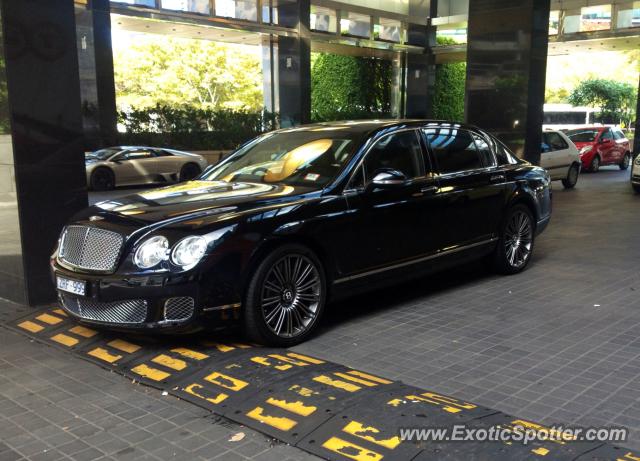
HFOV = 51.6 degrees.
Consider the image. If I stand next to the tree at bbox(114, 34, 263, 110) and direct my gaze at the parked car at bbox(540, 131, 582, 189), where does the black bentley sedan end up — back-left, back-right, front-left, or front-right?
front-right

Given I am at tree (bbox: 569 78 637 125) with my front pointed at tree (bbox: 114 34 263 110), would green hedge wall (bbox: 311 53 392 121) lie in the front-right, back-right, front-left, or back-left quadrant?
front-left

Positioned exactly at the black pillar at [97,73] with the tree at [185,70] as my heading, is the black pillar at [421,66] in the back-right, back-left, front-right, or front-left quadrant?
front-right

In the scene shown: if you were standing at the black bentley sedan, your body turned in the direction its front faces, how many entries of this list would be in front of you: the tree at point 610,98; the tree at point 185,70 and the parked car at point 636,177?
0

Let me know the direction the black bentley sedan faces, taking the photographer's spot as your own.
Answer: facing the viewer and to the left of the viewer

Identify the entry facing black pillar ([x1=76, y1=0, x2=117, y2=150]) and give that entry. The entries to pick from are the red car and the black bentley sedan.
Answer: the red car

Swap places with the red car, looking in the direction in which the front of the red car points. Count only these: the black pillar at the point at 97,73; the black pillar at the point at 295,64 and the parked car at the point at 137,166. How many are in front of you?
3

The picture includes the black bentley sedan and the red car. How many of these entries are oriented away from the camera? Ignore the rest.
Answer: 0

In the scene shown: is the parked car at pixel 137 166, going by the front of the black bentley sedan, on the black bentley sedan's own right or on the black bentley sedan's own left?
on the black bentley sedan's own right

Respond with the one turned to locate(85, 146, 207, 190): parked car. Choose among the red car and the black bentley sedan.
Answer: the red car

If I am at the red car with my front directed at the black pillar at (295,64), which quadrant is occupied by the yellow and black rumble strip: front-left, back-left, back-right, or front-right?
front-left

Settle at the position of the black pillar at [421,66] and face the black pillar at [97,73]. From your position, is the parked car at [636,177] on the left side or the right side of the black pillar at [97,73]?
left

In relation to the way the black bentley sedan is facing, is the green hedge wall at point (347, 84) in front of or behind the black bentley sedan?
behind

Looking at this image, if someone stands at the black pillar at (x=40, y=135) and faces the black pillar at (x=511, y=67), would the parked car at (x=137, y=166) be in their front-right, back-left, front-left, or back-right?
front-left
